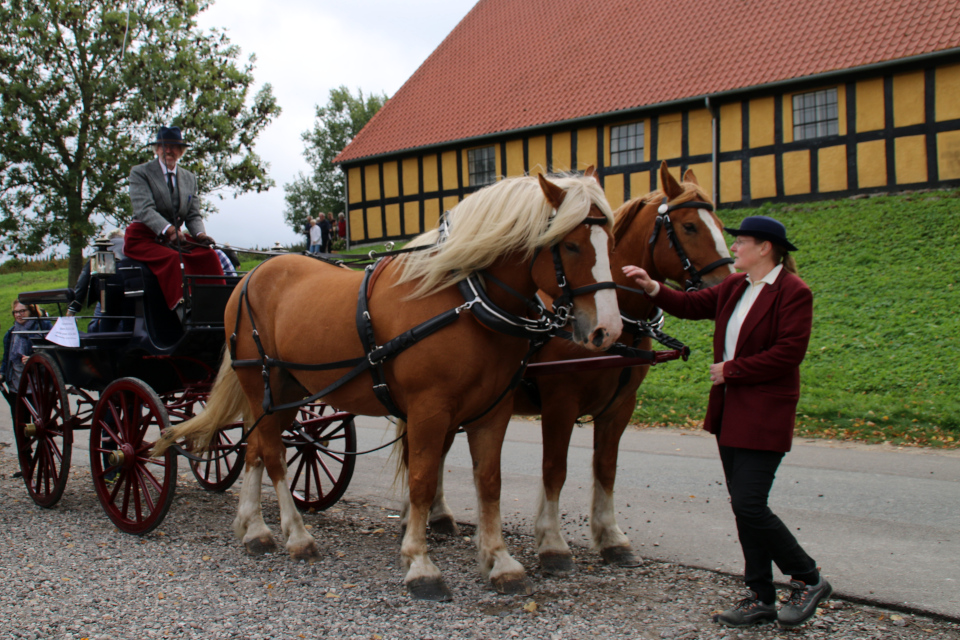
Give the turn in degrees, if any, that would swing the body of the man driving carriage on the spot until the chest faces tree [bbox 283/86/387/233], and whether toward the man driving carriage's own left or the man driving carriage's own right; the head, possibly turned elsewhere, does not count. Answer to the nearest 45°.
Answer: approximately 135° to the man driving carriage's own left

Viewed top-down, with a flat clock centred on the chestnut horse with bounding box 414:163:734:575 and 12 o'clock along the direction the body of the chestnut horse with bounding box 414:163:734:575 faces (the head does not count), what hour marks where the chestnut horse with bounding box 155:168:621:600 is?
the chestnut horse with bounding box 155:168:621:600 is roughly at 3 o'clock from the chestnut horse with bounding box 414:163:734:575.

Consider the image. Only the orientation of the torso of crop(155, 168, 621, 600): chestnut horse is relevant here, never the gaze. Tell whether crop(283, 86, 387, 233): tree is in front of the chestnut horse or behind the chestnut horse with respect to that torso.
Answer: behind

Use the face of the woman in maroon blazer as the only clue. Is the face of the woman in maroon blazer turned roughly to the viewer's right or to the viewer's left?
to the viewer's left

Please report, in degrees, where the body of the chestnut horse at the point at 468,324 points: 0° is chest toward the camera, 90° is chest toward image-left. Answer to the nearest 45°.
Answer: approximately 315°

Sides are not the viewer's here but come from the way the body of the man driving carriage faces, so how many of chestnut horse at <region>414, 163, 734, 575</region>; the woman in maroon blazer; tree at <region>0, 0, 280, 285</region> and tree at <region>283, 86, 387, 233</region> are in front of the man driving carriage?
2

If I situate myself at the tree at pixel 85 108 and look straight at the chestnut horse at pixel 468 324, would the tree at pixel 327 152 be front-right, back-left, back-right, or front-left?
back-left

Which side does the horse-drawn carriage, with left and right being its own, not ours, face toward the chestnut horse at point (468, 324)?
front

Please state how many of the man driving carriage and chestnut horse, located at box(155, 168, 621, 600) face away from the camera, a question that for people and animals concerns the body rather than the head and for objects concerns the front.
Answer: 0

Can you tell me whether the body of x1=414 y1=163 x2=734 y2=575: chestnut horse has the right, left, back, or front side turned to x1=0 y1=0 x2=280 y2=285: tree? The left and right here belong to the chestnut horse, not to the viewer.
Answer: back
